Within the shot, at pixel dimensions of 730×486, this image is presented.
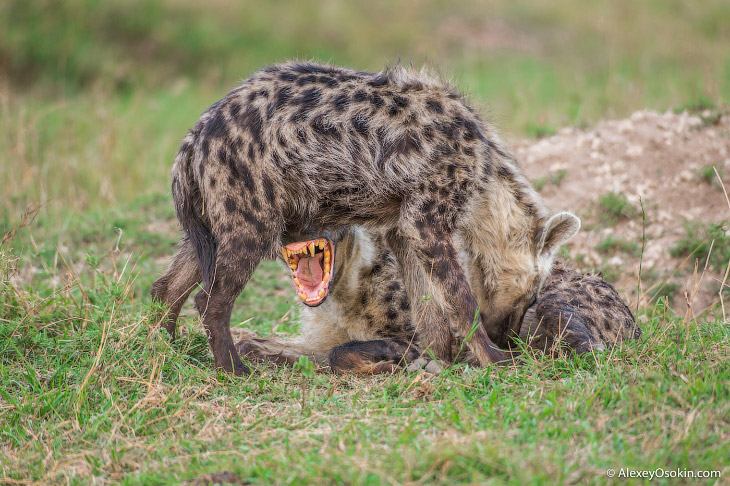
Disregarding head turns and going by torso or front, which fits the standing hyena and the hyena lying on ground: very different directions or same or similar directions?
very different directions

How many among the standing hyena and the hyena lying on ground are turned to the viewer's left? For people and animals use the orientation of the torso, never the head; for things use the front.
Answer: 1

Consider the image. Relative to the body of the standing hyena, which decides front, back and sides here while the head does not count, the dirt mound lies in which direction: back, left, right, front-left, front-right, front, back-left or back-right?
front-left

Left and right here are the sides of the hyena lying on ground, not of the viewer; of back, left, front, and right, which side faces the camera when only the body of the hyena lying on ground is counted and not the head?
left

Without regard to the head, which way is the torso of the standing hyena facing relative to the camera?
to the viewer's right

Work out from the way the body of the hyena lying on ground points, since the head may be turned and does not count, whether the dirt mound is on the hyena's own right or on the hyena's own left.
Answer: on the hyena's own right
